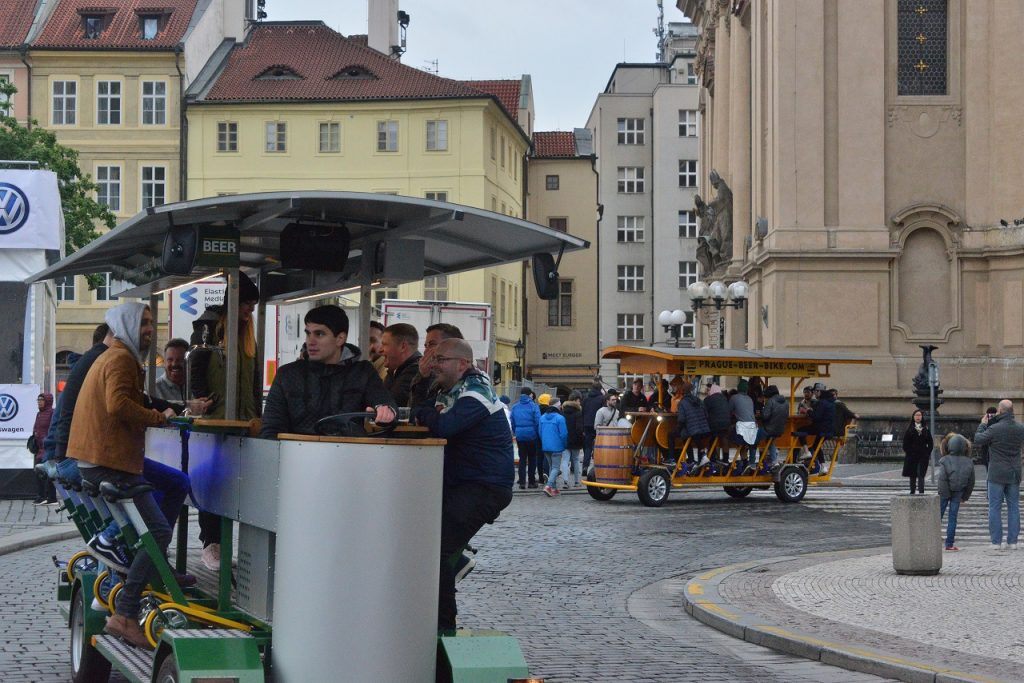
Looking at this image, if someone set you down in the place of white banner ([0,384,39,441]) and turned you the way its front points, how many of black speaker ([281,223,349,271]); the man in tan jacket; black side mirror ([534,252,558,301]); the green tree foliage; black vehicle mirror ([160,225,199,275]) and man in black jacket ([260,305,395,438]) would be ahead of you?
5

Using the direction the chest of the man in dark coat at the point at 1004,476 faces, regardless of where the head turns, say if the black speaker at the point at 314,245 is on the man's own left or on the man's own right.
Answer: on the man's own left

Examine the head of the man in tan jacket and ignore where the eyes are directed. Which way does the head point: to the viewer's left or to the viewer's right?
to the viewer's right

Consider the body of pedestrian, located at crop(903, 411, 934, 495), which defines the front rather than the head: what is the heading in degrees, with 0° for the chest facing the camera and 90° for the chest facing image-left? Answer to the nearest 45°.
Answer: approximately 0°

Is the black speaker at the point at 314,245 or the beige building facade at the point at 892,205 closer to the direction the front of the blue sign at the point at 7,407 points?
the black speaker

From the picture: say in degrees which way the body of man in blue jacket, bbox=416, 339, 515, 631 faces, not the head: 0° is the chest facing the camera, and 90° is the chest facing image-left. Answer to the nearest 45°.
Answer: approximately 90°

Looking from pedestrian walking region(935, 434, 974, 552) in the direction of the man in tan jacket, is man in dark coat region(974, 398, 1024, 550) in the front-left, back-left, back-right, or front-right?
back-left

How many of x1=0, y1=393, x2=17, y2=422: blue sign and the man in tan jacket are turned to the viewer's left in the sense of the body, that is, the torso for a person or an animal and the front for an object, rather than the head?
0

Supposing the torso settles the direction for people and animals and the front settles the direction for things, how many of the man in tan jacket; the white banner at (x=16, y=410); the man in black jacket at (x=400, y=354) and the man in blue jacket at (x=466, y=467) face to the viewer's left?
2
